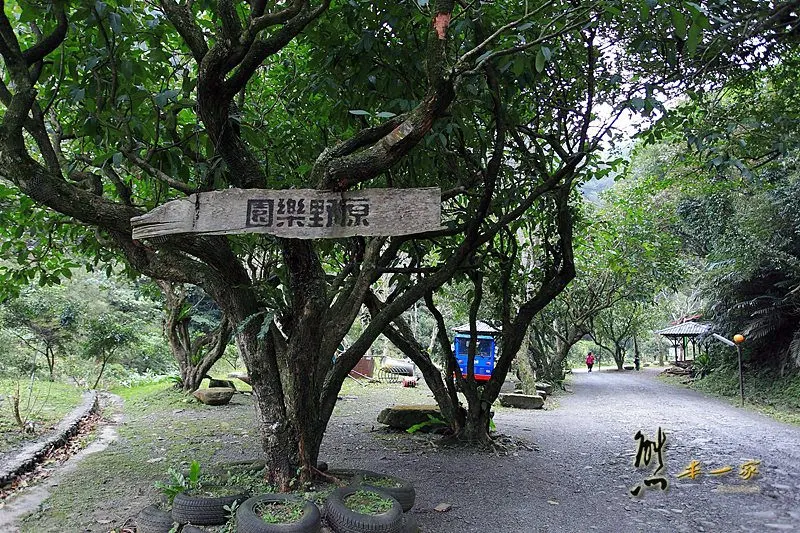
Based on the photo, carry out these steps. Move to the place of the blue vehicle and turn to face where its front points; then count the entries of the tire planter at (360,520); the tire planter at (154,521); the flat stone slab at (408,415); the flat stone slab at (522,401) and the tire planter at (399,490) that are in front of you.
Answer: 5

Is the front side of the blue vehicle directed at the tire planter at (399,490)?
yes

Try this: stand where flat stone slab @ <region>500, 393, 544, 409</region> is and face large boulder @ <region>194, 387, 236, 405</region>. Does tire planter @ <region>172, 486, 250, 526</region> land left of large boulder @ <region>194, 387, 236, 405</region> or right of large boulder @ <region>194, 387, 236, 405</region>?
left

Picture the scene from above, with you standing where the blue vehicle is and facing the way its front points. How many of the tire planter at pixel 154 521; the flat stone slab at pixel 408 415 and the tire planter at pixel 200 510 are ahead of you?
3

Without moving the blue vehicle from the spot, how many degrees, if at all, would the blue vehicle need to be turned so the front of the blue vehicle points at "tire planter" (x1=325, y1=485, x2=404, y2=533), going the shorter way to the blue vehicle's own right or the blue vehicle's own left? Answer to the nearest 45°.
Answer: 0° — it already faces it

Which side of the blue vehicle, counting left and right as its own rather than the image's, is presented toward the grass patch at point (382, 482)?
front

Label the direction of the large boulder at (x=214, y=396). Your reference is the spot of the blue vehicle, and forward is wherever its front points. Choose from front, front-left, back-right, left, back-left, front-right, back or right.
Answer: front-right

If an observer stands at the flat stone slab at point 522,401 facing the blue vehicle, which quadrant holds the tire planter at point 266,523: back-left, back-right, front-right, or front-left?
back-left

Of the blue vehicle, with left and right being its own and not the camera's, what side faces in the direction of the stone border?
front

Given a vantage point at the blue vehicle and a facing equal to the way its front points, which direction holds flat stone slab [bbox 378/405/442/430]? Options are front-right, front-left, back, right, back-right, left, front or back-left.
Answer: front

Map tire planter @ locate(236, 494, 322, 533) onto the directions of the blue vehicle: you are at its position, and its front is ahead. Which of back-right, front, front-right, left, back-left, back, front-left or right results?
front

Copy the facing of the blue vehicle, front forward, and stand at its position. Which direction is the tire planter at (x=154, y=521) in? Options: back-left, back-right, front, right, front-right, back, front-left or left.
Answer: front

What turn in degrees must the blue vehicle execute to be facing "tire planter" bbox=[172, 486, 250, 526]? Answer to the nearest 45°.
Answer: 0° — it already faces it

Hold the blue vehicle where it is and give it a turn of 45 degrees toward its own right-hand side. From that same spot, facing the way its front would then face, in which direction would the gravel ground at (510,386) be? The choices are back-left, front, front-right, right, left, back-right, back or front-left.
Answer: left

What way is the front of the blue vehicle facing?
toward the camera
